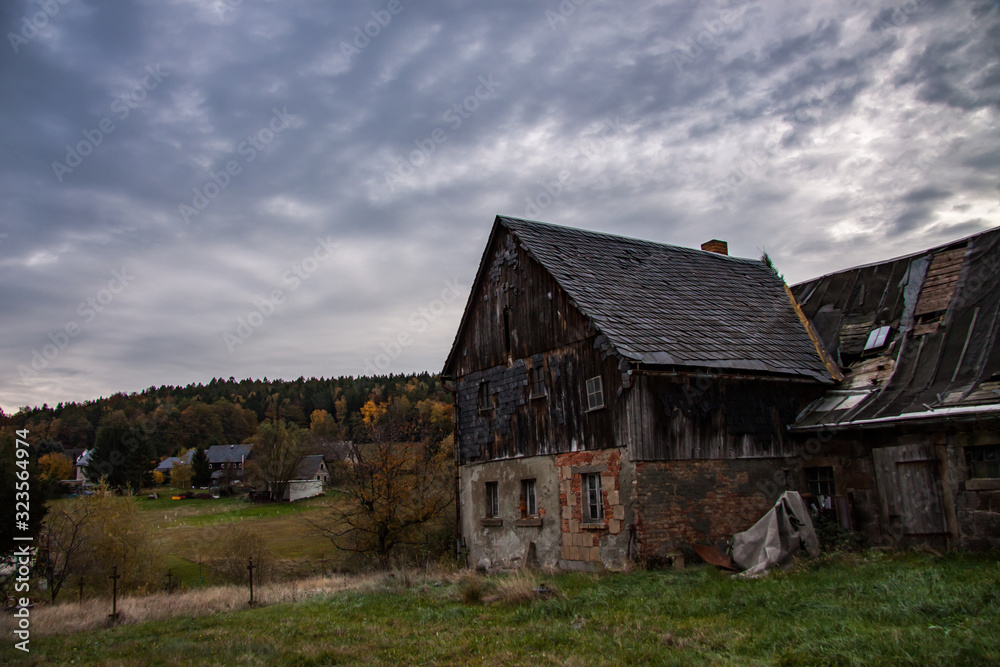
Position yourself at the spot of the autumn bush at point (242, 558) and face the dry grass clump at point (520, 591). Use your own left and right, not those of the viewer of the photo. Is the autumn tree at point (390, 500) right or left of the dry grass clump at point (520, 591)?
left

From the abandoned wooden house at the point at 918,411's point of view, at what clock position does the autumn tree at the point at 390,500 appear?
The autumn tree is roughly at 2 o'clock from the abandoned wooden house.

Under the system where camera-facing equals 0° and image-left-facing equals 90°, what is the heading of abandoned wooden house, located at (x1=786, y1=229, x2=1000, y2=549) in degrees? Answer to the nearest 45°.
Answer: approximately 45°

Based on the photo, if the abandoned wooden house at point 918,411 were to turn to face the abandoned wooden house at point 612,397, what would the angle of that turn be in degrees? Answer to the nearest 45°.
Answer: approximately 45° to its right

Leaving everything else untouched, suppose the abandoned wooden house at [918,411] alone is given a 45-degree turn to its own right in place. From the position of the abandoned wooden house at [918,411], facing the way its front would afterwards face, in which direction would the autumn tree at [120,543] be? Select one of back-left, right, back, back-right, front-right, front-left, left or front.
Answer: front

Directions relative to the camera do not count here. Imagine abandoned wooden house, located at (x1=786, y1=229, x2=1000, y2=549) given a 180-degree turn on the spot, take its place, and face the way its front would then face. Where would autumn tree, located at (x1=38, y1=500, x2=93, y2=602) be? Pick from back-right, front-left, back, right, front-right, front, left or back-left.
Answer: back-left
